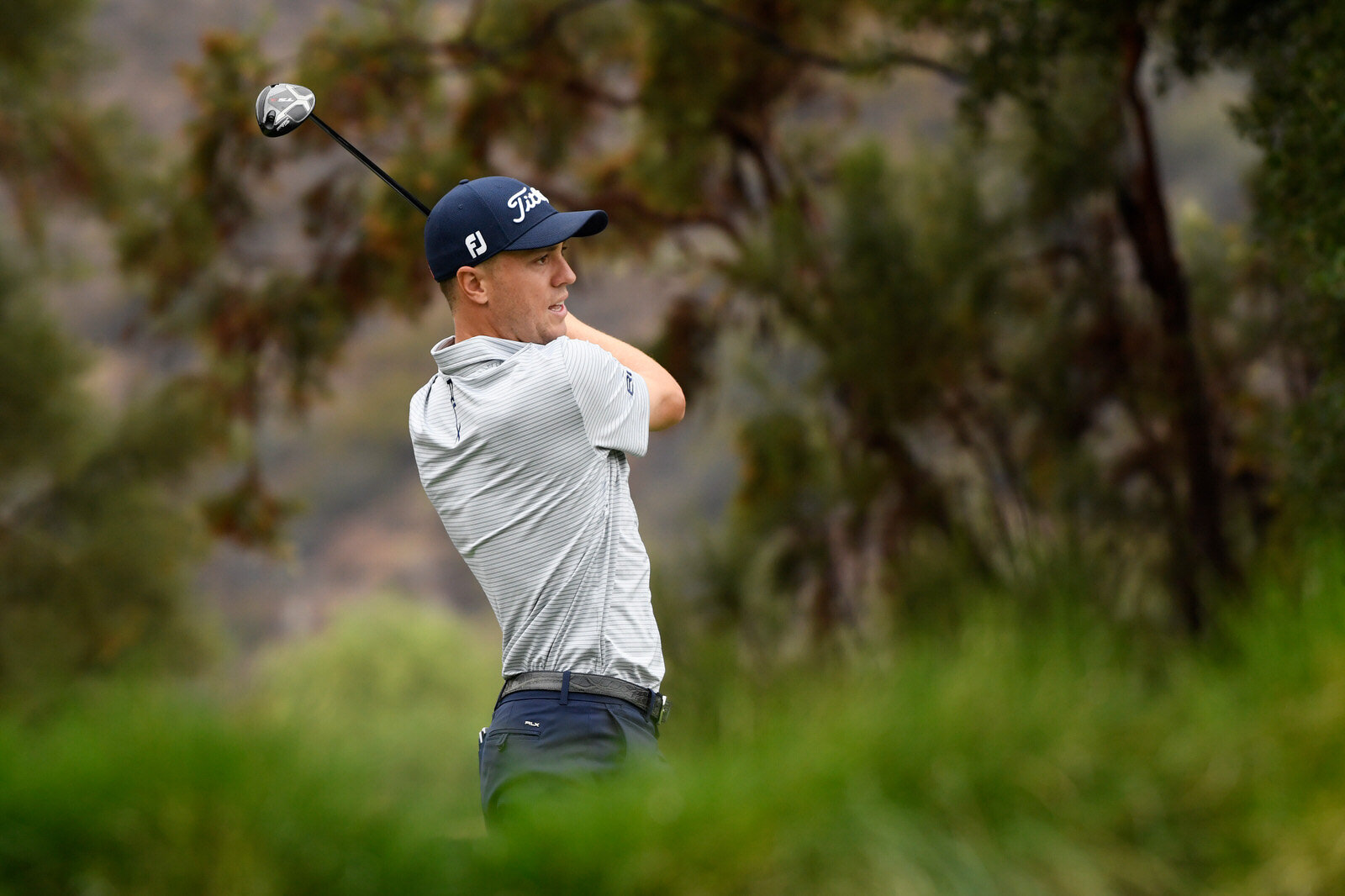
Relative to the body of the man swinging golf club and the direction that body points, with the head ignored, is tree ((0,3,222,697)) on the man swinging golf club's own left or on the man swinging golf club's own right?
on the man swinging golf club's own left

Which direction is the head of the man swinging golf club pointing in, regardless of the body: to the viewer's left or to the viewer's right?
to the viewer's right

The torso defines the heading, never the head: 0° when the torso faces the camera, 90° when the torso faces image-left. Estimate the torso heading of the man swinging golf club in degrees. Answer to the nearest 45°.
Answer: approximately 225°

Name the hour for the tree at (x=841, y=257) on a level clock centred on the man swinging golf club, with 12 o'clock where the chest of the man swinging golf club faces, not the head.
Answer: The tree is roughly at 11 o'clock from the man swinging golf club.
